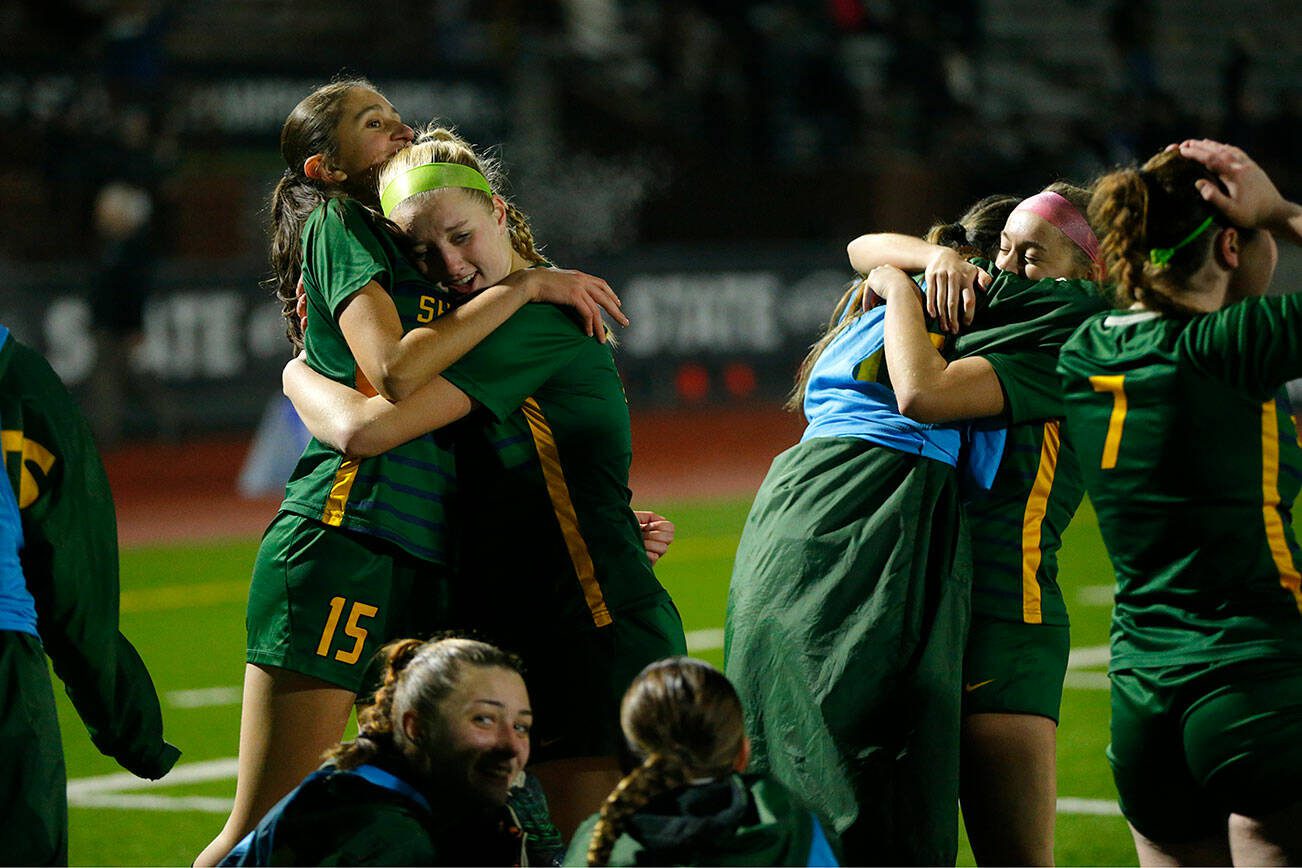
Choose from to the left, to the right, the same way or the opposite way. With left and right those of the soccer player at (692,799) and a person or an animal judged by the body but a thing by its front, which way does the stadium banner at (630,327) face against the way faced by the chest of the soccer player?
the opposite way

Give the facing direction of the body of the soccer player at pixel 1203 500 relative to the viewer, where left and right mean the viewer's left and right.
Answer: facing away from the viewer and to the right of the viewer

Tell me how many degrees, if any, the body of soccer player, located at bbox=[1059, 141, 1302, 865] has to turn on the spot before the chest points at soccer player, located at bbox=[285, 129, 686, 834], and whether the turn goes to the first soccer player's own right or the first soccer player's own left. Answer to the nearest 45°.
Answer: approximately 135° to the first soccer player's own left

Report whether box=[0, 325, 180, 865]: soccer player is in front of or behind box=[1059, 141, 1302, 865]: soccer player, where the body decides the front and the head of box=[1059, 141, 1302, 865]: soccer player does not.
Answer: behind

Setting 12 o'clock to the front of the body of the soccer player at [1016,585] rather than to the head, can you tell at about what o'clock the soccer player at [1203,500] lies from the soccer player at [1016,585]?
the soccer player at [1203,500] is roughly at 8 o'clock from the soccer player at [1016,585].

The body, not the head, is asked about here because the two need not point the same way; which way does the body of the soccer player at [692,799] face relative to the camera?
away from the camera

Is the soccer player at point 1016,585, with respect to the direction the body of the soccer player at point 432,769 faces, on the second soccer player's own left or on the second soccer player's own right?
on the second soccer player's own left

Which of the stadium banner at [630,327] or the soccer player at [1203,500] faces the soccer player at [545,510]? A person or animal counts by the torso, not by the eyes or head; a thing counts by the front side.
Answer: the stadium banner

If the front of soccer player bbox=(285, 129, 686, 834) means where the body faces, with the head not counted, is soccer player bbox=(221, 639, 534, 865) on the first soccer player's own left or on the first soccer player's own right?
on the first soccer player's own left

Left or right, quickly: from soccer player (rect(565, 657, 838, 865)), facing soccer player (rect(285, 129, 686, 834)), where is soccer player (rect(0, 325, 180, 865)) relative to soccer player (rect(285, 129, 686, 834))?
left
